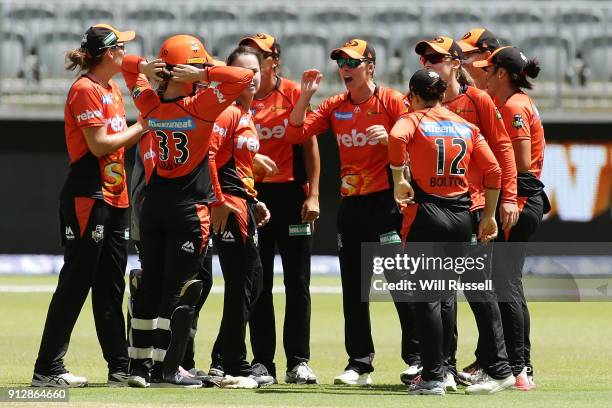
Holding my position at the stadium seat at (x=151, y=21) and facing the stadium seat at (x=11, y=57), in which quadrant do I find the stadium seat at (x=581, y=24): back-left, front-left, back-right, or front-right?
back-left

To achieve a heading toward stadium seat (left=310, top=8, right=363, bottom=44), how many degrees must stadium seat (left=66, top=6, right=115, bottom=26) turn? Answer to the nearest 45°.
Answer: approximately 90° to its left

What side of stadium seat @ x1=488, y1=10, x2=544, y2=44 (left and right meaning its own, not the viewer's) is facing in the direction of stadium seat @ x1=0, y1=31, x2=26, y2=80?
right

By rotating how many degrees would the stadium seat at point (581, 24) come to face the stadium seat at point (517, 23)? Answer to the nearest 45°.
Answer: approximately 90° to its right

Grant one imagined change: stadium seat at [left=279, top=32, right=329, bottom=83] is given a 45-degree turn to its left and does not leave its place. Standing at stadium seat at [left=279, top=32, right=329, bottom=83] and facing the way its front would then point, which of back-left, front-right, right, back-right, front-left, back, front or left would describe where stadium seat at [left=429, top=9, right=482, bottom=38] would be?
front-left

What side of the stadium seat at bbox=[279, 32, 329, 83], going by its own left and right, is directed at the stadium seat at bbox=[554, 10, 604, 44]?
left

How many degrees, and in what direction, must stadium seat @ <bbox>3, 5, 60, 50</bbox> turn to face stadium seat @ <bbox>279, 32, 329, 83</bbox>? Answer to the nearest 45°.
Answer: approximately 90° to its left

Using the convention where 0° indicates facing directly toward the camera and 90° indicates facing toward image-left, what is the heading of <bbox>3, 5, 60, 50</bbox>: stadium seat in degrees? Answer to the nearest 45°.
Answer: approximately 0°

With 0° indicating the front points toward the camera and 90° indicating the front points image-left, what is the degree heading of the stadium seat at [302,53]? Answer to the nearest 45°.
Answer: approximately 0°
